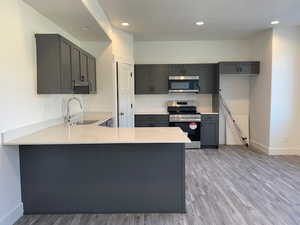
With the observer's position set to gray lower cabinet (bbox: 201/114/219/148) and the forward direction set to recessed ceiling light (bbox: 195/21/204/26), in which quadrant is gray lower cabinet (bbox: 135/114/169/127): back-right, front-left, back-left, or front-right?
front-right

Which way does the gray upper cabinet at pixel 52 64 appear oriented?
to the viewer's right

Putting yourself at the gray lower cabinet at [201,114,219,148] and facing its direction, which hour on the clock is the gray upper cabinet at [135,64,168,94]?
The gray upper cabinet is roughly at 3 o'clock from the gray lower cabinet.

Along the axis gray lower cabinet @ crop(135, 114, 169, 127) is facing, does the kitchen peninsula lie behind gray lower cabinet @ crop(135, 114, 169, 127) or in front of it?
in front

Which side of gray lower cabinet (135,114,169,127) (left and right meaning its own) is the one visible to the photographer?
front

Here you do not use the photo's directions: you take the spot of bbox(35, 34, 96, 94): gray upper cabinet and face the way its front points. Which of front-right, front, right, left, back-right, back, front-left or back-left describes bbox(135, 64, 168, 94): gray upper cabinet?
front-left

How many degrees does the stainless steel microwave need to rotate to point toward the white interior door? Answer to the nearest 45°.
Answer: approximately 45° to its right

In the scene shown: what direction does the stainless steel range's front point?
toward the camera

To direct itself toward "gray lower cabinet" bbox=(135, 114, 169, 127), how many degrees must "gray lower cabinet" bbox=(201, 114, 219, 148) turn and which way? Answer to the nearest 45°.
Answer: approximately 90° to its right

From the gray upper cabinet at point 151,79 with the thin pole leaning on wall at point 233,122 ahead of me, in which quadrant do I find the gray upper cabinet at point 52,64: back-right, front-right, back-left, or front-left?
back-right

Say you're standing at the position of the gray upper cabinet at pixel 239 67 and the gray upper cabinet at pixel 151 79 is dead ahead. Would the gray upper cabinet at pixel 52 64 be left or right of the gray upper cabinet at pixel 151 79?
left

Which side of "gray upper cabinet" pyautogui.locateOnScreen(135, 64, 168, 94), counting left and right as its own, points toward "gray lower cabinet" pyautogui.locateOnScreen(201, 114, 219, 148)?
left

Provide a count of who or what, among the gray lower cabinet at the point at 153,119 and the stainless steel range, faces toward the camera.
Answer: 2

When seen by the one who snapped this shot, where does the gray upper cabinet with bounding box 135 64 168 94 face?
facing the viewer
